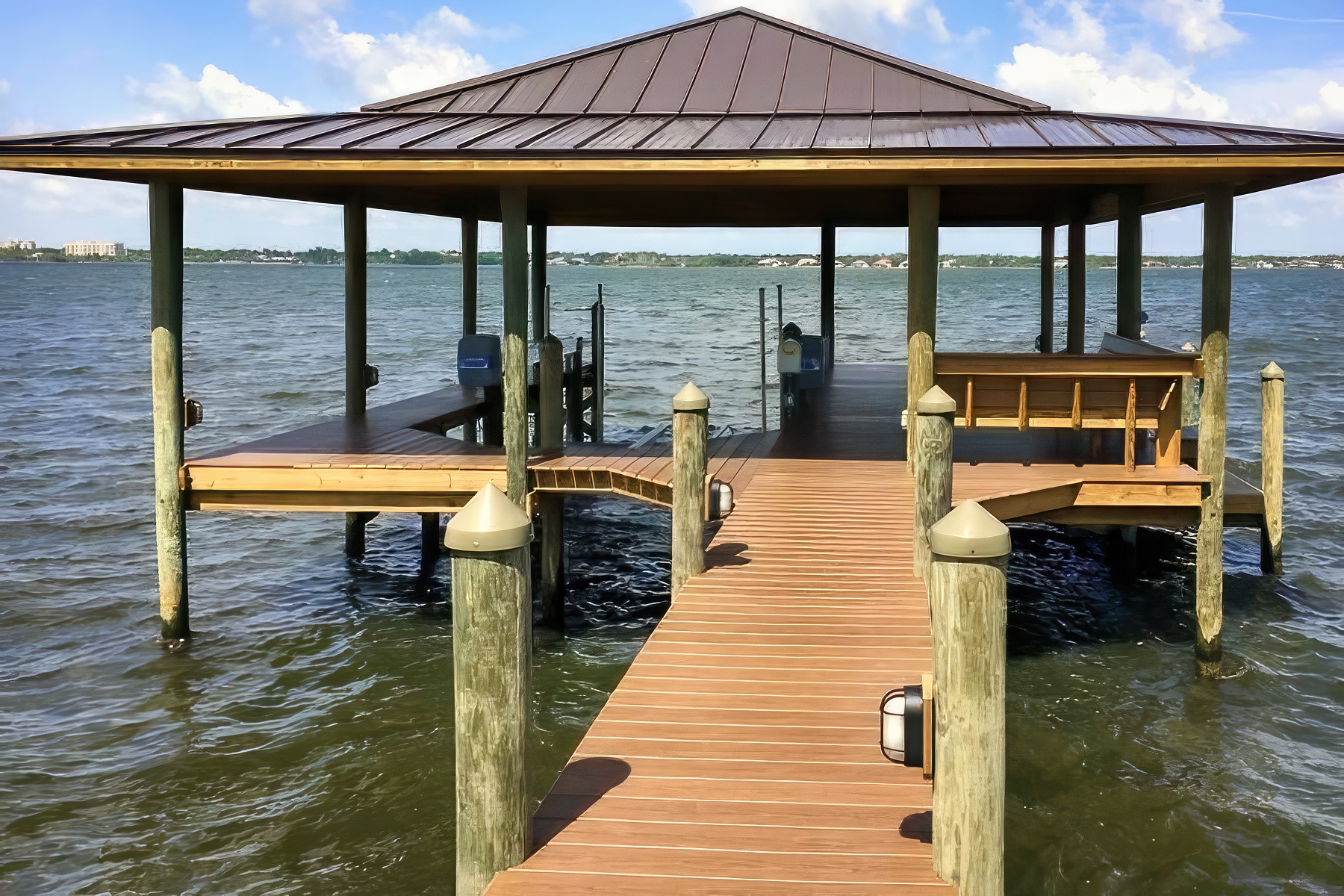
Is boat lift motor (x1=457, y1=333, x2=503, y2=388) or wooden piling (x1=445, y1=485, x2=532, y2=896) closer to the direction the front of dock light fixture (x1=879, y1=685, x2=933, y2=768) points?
the wooden piling

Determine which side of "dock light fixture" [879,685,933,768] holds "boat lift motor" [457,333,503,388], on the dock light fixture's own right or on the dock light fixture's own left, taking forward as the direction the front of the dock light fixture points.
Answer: on the dock light fixture's own right

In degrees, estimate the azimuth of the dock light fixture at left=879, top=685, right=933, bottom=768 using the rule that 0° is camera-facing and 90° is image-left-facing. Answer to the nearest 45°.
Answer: approximately 90°

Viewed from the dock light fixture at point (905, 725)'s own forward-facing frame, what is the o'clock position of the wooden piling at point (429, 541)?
The wooden piling is roughly at 2 o'clock from the dock light fixture.

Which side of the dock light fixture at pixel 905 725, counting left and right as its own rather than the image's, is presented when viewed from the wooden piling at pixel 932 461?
right

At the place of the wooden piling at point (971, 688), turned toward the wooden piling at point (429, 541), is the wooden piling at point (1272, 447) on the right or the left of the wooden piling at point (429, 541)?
right

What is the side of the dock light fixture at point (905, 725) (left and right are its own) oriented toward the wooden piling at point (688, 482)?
right

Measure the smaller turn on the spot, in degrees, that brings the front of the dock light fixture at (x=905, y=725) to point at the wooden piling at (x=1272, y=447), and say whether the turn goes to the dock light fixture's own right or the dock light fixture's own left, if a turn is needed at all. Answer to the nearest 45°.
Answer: approximately 90° to the dock light fixture's own right

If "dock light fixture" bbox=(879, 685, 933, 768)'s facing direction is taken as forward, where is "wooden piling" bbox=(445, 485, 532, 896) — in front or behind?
in front
